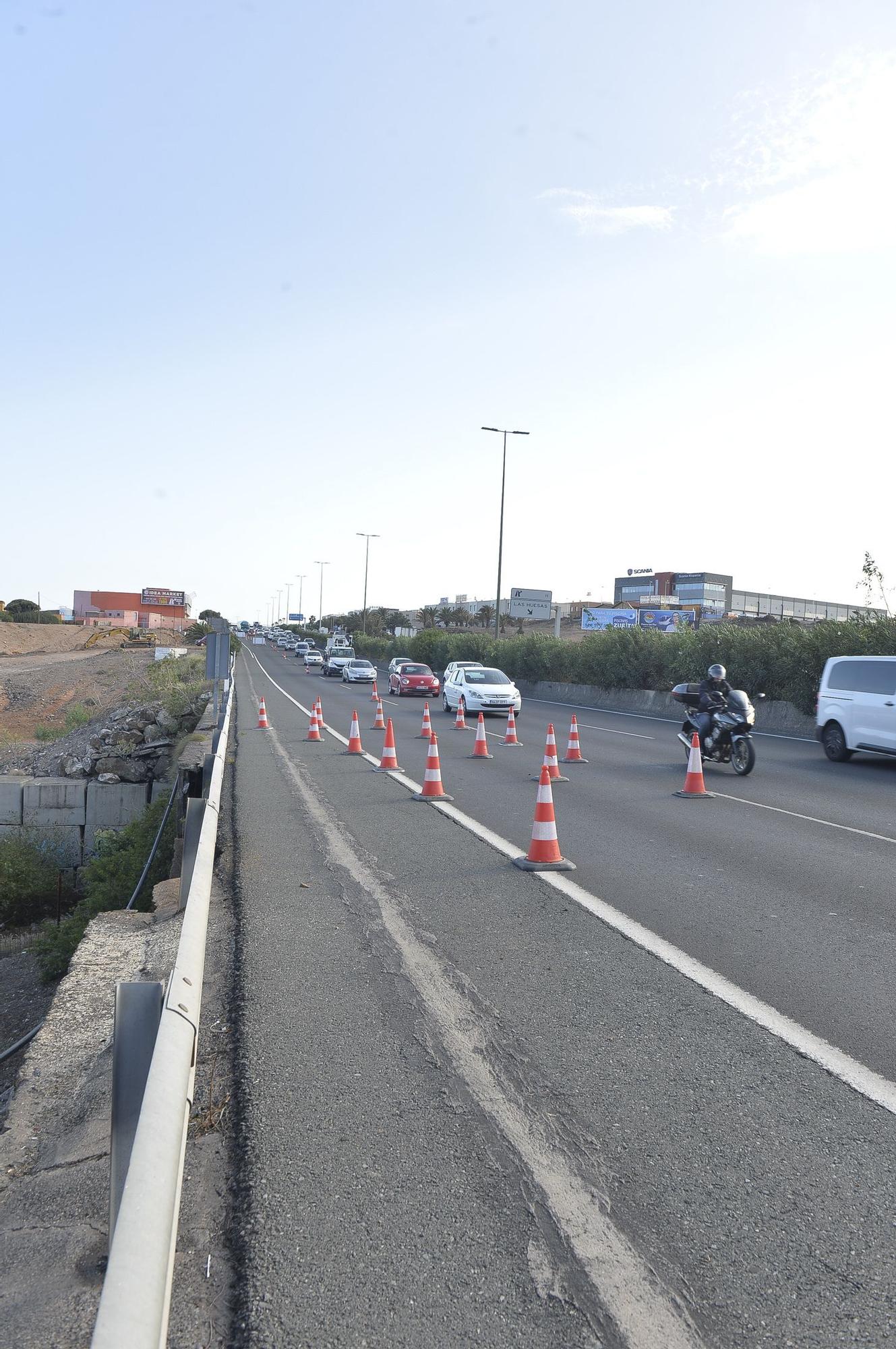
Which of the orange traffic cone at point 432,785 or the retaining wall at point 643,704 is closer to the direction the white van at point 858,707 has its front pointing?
the orange traffic cone

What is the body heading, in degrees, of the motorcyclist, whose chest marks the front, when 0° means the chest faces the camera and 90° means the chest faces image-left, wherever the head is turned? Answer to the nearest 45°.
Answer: approximately 315°

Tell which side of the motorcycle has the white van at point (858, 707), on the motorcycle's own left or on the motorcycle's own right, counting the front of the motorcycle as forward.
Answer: on the motorcycle's own left

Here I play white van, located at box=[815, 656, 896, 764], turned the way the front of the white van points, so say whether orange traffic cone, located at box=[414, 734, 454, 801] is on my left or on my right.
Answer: on my right

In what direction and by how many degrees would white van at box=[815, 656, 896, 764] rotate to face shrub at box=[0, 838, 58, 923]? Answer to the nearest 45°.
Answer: approximately 90° to its right

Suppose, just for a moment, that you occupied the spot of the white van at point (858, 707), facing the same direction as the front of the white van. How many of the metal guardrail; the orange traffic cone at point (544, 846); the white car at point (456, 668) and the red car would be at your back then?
2

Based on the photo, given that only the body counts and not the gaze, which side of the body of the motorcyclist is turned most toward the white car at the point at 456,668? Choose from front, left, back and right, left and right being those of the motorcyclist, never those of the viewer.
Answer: back

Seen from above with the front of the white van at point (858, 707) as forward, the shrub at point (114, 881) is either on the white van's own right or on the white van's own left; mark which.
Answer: on the white van's own right

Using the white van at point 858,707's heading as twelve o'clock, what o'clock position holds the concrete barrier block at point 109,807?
The concrete barrier block is roughly at 4 o'clock from the white van.

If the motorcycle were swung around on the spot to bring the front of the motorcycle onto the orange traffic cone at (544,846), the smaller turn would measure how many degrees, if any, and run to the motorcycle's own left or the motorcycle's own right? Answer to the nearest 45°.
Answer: approximately 45° to the motorcycle's own right
